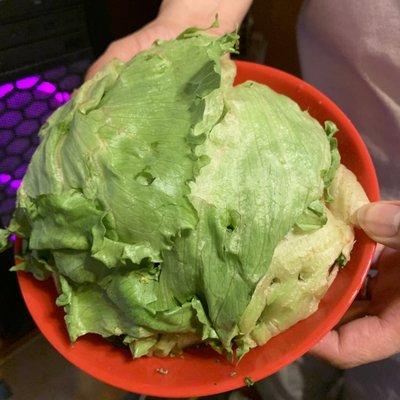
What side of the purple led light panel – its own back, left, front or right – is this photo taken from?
front

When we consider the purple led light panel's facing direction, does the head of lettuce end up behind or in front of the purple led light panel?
in front

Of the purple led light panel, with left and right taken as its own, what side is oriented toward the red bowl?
front
